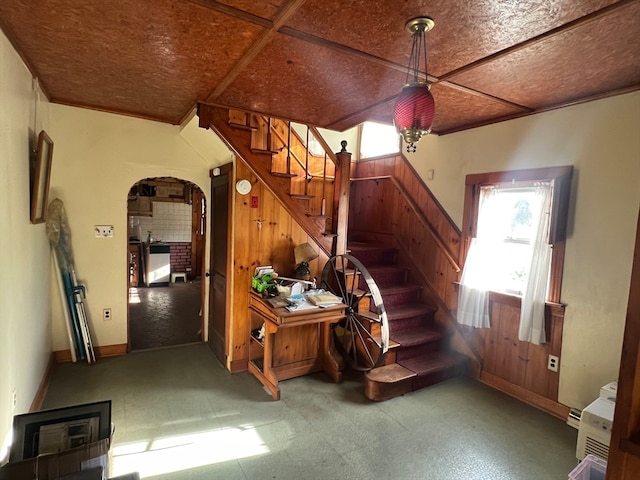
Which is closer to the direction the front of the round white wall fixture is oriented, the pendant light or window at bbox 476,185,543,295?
the pendant light

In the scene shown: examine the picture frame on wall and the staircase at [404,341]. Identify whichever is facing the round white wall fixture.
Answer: the picture frame on wall

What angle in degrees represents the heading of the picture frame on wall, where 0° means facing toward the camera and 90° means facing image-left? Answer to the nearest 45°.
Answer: approximately 270°

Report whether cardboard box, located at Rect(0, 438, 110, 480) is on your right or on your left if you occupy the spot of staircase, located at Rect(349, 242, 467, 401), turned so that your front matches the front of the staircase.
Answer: on your right

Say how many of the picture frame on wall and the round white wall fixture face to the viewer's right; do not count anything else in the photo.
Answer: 1

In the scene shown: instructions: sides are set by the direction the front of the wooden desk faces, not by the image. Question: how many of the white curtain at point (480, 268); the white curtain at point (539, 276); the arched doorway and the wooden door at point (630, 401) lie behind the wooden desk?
1

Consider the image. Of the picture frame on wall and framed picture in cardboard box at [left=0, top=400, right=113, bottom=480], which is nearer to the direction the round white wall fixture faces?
the framed picture in cardboard box

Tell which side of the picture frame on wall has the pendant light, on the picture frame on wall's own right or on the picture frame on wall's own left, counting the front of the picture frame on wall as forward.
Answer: on the picture frame on wall's own right

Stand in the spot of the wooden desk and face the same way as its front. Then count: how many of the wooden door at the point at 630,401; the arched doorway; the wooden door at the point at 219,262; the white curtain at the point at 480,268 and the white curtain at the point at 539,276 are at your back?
2

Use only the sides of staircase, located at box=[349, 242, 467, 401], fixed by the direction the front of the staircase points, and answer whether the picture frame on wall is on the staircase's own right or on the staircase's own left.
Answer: on the staircase's own right

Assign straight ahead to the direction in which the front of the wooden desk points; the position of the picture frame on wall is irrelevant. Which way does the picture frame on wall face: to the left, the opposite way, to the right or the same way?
to the left

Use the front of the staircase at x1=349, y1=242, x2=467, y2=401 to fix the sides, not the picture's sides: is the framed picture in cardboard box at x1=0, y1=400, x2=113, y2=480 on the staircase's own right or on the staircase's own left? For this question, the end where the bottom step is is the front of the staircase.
on the staircase's own right

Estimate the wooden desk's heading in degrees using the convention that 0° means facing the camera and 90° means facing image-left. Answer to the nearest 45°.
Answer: approximately 315°
